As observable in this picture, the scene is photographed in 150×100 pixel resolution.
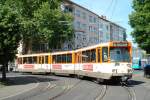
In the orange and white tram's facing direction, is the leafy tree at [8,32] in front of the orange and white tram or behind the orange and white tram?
behind

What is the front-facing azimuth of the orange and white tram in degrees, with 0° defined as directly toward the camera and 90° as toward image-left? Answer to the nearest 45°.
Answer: approximately 315°
